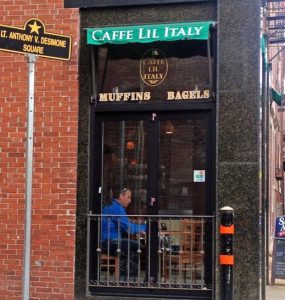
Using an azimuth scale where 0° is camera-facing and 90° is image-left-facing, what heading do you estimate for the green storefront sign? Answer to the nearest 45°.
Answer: approximately 0°

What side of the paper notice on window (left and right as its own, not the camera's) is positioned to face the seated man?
right

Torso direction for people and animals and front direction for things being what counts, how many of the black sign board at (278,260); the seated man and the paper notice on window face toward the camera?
2

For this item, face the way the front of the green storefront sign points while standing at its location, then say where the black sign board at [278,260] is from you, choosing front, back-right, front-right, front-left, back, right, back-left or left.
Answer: back-left

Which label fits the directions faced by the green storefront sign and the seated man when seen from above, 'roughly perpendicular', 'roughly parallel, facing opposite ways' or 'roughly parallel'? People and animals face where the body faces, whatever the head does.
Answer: roughly perpendicular

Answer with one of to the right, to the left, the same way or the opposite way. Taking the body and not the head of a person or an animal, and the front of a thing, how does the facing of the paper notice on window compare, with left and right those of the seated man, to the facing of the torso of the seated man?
to the right

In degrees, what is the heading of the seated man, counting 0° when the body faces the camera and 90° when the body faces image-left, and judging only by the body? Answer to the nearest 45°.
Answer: approximately 270°

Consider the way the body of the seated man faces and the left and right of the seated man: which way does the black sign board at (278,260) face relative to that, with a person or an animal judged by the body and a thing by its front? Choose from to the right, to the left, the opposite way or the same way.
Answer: to the right
